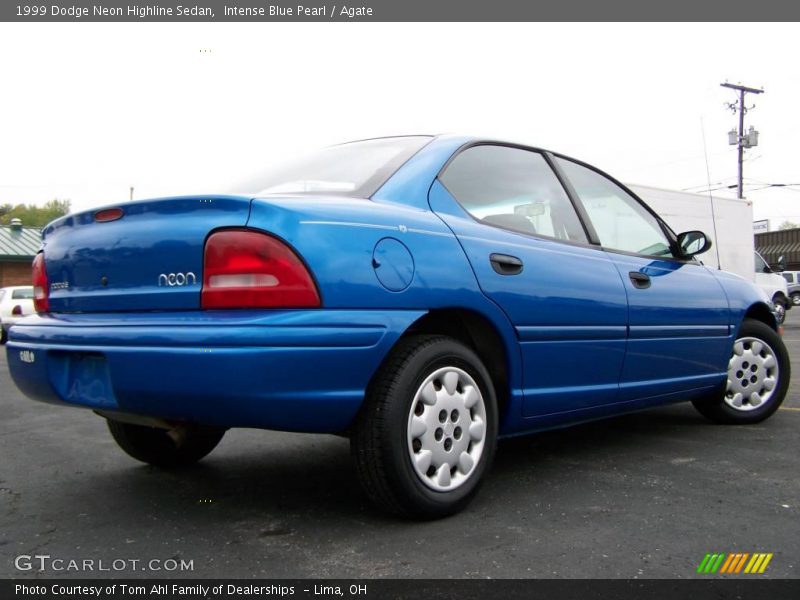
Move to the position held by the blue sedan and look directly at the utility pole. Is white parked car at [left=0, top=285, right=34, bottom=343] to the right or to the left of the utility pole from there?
left

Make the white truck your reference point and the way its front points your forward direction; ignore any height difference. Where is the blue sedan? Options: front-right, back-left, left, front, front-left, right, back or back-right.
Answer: back-right

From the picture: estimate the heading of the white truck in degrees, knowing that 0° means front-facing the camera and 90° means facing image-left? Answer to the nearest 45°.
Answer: approximately 225°

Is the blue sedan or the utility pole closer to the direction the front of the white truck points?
the utility pole

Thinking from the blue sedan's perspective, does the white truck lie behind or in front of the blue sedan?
in front

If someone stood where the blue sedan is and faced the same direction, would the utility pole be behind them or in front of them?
in front

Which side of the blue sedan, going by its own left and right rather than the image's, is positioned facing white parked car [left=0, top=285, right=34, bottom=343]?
left

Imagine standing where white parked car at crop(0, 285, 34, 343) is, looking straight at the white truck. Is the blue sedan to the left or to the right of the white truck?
right

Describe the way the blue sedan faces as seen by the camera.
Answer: facing away from the viewer and to the right of the viewer

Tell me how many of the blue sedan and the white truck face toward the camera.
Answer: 0
